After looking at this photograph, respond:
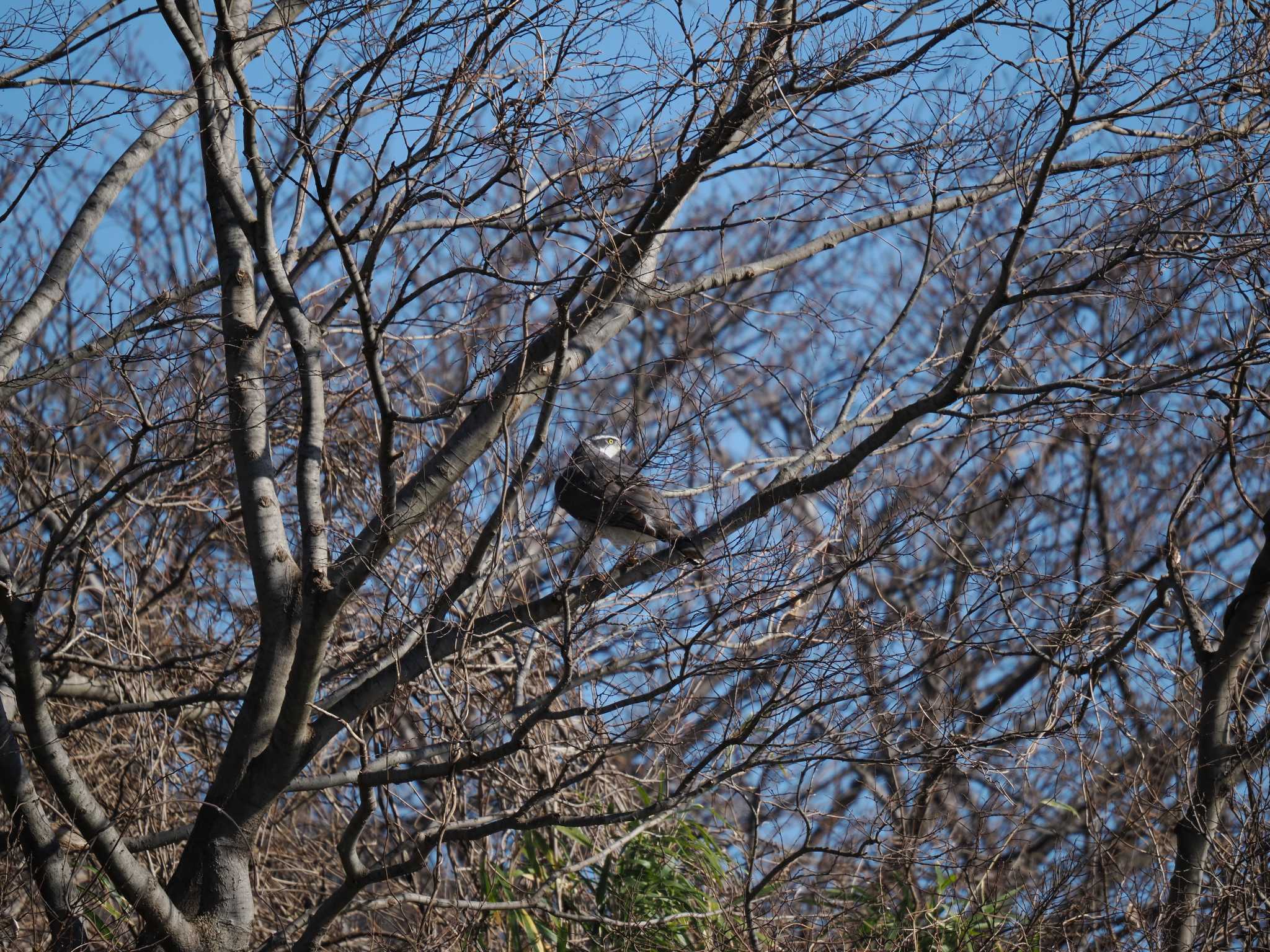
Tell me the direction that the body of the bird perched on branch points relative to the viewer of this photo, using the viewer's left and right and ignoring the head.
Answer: facing to the left of the viewer
